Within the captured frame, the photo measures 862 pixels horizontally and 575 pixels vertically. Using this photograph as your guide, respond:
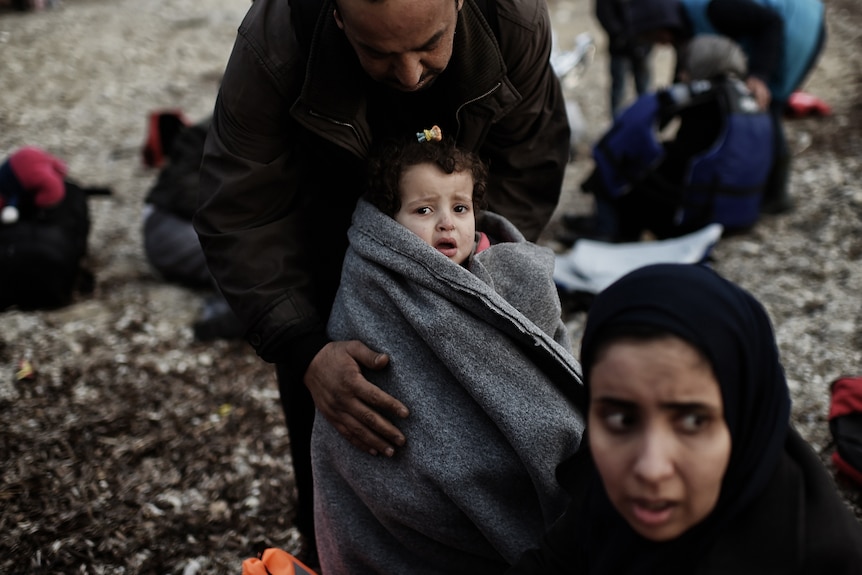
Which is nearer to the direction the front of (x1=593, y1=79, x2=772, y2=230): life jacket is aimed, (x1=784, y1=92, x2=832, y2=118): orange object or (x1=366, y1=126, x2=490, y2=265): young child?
the young child

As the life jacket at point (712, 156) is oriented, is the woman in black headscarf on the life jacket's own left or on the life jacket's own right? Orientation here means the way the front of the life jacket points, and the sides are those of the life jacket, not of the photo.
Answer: on the life jacket's own left

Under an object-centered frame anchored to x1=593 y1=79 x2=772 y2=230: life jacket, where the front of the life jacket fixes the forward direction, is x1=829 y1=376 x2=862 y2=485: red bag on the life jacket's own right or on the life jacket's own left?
on the life jacket's own left

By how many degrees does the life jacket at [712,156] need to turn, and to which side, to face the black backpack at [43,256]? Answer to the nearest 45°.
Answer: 0° — it already faces it

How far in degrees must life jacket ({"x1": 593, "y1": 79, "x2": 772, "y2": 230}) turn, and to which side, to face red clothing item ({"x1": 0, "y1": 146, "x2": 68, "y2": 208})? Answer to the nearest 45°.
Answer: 0° — it already faces it

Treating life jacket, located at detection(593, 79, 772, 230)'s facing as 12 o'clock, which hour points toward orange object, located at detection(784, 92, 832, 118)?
The orange object is roughly at 5 o'clock from the life jacket.
